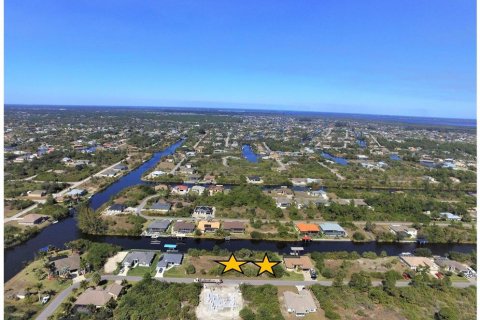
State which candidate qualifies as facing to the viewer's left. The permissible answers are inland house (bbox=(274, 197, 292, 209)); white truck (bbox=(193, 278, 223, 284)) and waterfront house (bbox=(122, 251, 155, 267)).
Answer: the white truck

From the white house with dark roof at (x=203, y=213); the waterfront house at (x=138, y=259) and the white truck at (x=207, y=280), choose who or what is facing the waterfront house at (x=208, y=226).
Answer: the white house with dark roof at (x=203, y=213)

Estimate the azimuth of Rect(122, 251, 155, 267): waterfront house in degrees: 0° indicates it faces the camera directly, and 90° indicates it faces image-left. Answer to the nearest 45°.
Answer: approximately 0°

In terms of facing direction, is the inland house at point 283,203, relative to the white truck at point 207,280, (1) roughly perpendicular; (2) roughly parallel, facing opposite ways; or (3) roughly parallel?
roughly perpendicular

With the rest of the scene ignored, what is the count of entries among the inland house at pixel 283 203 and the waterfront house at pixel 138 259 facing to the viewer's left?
0

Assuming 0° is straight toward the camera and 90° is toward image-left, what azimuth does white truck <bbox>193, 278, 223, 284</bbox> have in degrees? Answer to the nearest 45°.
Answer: approximately 90°

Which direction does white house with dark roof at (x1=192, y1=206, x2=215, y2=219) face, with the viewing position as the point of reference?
facing the viewer

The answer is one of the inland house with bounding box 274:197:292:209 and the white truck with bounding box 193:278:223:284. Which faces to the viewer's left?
the white truck

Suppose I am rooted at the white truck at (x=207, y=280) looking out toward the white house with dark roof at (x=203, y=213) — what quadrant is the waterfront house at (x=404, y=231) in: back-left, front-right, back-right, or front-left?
front-right

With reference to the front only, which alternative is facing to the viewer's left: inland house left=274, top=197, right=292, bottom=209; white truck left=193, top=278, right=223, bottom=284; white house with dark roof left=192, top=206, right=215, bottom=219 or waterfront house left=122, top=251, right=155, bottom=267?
the white truck

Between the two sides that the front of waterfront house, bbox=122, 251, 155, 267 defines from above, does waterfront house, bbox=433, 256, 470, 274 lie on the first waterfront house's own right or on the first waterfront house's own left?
on the first waterfront house's own left
